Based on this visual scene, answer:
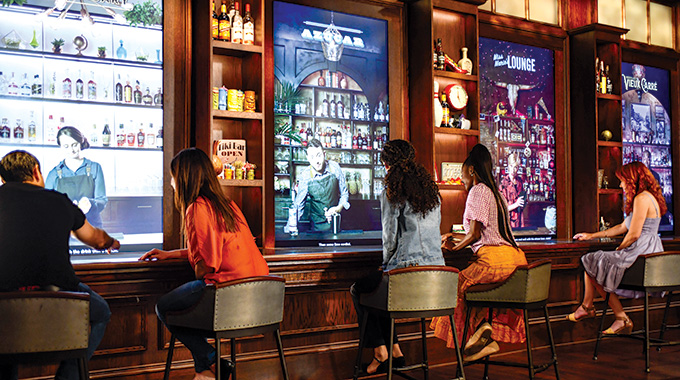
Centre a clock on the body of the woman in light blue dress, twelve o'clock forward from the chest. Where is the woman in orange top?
The woman in orange top is roughly at 10 o'clock from the woman in light blue dress.

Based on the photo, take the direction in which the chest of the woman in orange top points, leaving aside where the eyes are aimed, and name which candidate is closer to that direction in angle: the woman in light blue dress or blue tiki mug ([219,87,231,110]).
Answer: the blue tiki mug

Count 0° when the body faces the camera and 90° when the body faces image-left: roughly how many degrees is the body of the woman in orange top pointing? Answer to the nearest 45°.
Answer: approximately 135°

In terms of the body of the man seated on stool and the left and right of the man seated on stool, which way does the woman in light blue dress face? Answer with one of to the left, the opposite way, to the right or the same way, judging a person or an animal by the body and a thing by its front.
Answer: to the left

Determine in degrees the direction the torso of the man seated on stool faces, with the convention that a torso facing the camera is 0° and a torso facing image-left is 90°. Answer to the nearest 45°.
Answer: approximately 225°

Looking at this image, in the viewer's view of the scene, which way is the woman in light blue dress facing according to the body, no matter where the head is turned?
to the viewer's left

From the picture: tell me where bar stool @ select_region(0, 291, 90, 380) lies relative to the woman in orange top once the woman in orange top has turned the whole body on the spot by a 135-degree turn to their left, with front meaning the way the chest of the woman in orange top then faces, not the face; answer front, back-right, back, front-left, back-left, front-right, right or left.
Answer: front-right

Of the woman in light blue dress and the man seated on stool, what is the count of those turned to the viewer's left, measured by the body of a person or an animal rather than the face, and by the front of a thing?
1

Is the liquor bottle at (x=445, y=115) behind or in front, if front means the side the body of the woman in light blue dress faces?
in front

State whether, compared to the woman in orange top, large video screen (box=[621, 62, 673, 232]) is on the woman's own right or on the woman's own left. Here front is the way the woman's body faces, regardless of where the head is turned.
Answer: on the woman's own right

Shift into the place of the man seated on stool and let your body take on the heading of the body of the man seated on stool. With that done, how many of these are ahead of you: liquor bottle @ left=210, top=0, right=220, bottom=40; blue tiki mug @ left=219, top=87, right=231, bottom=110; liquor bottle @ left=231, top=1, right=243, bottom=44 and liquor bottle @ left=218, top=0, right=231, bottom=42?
4

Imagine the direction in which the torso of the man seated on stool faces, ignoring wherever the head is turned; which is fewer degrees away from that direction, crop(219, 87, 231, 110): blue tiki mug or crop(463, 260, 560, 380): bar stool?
the blue tiki mug

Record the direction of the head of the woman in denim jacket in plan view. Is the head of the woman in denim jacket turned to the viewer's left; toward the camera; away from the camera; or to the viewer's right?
away from the camera
